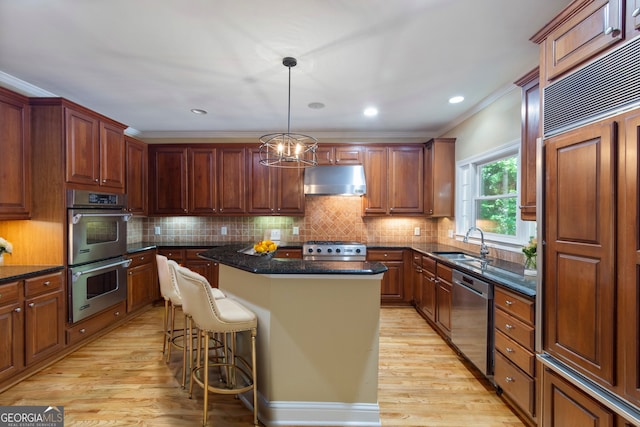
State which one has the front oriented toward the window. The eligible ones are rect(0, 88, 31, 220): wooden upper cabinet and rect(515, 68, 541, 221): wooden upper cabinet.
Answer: rect(0, 88, 31, 220): wooden upper cabinet

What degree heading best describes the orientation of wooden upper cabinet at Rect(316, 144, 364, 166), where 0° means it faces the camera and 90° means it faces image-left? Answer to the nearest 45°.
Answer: approximately 0°

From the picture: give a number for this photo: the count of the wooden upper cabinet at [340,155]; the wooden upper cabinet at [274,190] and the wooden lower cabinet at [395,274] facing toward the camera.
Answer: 3

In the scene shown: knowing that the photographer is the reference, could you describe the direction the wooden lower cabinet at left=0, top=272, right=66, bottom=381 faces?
facing the viewer and to the right of the viewer

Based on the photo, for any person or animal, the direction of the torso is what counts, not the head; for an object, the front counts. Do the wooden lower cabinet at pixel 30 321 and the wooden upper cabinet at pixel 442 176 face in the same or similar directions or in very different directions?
very different directions

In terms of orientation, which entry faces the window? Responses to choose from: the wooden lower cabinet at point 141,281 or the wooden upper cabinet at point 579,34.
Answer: the wooden lower cabinet

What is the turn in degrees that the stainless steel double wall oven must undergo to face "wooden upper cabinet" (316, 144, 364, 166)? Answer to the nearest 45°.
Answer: approximately 45° to its left

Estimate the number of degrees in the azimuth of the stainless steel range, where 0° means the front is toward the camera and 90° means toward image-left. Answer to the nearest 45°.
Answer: approximately 0°

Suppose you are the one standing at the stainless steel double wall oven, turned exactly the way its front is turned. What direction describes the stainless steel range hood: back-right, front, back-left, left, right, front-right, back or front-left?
front-left

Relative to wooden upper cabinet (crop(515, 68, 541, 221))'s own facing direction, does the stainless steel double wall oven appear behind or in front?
in front

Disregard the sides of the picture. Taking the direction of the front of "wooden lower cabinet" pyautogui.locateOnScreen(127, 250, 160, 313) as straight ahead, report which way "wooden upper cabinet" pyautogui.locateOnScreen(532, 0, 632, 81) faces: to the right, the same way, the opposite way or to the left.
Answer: the opposite way

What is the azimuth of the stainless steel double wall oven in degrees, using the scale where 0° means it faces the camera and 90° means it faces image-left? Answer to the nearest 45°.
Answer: approximately 315°

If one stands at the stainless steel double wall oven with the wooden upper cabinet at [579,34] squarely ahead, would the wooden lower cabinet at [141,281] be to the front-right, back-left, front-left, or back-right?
back-left
